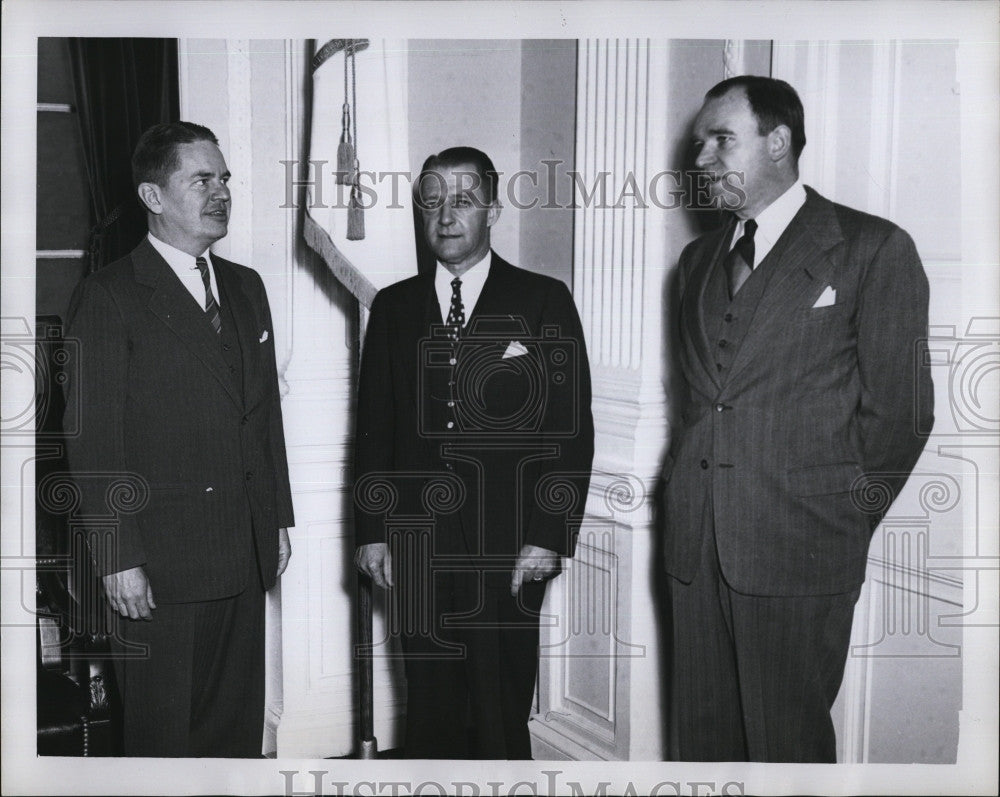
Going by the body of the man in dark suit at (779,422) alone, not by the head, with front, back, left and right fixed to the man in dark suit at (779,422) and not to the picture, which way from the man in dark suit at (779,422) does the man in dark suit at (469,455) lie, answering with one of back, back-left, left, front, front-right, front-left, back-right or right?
front-right

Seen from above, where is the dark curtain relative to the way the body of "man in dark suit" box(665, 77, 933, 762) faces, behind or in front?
in front

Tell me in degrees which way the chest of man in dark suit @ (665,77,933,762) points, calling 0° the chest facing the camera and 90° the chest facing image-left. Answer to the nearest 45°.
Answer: approximately 45°

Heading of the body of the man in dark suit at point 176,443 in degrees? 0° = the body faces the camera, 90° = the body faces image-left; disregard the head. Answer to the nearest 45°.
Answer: approximately 315°

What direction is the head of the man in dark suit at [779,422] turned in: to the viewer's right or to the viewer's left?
to the viewer's left

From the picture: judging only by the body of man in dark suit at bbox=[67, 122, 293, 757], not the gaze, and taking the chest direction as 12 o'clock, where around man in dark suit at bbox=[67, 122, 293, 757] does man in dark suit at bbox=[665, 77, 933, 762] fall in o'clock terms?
man in dark suit at bbox=[665, 77, 933, 762] is roughly at 11 o'clock from man in dark suit at bbox=[67, 122, 293, 757].

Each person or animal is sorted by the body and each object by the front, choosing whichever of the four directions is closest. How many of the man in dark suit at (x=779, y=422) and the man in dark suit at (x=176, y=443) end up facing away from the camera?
0
